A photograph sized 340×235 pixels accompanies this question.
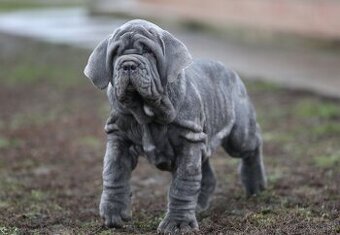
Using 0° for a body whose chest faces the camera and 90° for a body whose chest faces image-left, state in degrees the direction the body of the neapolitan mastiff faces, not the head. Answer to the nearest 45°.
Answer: approximately 45°
